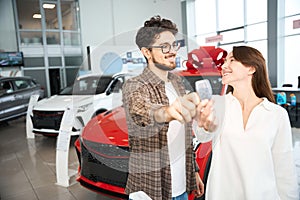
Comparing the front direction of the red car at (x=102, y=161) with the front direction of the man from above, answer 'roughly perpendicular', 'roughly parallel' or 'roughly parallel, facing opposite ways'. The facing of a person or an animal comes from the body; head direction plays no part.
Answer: roughly perpendicular

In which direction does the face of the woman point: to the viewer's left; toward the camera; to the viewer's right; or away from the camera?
to the viewer's left

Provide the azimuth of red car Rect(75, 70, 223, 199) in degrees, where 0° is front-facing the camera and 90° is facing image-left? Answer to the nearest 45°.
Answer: approximately 45°

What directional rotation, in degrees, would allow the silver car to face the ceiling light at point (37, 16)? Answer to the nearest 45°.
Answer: approximately 135° to its right

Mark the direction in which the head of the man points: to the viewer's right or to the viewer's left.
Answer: to the viewer's right

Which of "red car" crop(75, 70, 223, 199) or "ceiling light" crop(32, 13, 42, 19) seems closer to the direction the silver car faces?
the red car

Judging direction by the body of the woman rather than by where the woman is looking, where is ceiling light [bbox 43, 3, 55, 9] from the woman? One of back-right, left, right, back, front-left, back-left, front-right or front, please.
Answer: right

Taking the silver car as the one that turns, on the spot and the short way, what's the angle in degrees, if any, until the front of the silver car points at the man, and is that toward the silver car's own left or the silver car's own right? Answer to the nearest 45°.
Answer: approximately 45° to the silver car's own left

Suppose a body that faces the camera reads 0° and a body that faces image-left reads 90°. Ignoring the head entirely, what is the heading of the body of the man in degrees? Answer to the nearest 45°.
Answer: approximately 315°
